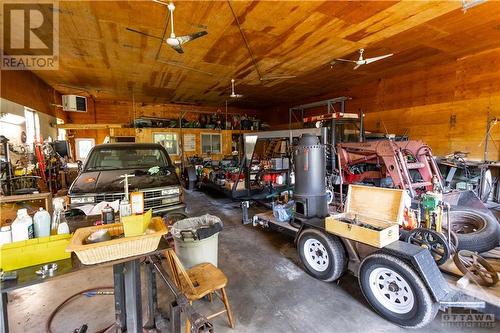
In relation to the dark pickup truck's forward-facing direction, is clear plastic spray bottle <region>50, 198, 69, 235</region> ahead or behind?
ahead

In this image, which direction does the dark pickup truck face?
toward the camera

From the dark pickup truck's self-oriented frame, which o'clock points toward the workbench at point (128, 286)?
The workbench is roughly at 12 o'clock from the dark pickup truck.

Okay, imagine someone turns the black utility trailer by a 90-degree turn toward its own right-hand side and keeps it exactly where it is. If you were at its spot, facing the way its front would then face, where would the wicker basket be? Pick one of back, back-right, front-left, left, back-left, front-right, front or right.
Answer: back

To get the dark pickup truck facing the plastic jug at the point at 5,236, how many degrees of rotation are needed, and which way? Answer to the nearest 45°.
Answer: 0° — it already faces it

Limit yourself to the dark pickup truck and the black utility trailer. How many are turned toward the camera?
1

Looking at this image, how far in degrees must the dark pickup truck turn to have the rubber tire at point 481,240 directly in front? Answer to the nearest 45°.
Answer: approximately 45° to its left

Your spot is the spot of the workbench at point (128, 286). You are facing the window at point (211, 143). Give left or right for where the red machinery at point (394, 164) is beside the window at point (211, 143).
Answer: right

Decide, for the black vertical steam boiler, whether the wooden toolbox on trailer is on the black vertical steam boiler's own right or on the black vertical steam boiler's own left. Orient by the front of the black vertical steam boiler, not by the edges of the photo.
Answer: on the black vertical steam boiler's own left

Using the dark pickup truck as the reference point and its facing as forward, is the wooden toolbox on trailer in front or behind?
in front

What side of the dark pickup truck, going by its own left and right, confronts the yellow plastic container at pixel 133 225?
front

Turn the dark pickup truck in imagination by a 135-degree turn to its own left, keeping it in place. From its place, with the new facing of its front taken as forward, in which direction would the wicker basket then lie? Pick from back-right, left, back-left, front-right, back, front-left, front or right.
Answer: back-right

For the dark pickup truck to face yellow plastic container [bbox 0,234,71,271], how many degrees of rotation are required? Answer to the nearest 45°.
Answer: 0° — it already faces it
